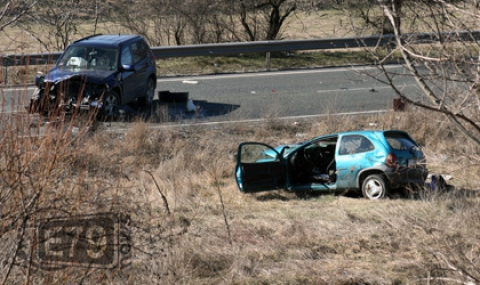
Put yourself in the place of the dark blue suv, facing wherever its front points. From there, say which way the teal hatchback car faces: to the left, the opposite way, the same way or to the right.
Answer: to the right

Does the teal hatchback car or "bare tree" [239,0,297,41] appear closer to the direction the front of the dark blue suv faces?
the teal hatchback car

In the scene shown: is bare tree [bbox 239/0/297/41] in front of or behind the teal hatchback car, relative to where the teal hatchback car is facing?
in front

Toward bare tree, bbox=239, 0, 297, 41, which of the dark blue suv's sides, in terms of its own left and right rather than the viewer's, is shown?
back

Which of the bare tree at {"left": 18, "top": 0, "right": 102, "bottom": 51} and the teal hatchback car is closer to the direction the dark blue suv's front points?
the teal hatchback car

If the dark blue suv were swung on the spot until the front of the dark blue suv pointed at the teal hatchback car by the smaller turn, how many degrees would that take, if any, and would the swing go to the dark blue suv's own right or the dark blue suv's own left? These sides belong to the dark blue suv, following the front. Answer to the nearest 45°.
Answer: approximately 90° to the dark blue suv's own left

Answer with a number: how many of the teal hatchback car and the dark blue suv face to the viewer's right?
0

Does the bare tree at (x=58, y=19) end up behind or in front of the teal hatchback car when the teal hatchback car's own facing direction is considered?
in front

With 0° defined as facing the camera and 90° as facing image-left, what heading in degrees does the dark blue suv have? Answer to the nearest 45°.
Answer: approximately 45°

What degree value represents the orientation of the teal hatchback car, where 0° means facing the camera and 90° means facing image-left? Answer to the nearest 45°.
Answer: approximately 135°

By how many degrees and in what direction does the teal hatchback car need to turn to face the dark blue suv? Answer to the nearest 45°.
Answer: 0° — it already faces it
